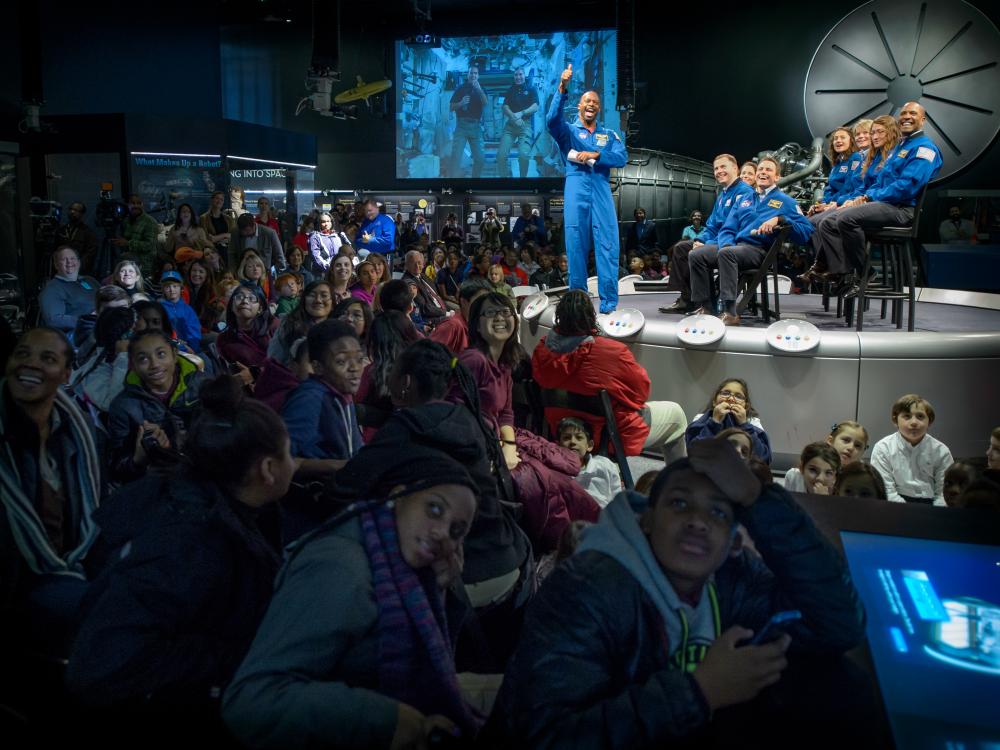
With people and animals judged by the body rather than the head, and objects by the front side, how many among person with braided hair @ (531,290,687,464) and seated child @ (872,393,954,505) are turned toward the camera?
1

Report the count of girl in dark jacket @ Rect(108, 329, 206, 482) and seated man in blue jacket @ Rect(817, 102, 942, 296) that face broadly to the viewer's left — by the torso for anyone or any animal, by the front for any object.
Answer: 1

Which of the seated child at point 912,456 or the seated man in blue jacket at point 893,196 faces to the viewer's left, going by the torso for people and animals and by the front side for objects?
the seated man in blue jacket

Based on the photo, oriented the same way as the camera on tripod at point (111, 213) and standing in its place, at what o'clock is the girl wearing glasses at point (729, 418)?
The girl wearing glasses is roughly at 1 o'clock from the camera on tripod.

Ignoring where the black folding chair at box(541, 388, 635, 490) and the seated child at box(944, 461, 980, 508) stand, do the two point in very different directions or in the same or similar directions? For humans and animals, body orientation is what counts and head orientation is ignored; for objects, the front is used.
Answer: very different directions
